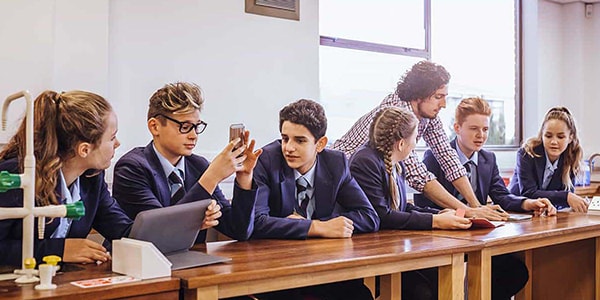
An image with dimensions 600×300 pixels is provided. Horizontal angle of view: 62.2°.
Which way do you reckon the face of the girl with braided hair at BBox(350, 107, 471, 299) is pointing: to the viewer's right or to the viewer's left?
to the viewer's right

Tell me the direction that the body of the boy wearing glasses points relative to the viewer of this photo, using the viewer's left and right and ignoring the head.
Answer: facing the viewer and to the right of the viewer

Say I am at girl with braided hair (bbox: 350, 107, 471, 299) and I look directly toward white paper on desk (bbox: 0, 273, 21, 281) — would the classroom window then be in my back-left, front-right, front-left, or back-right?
back-right

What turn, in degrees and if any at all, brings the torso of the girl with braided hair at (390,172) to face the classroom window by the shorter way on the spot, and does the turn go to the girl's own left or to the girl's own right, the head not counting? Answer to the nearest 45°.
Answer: approximately 90° to the girl's own left

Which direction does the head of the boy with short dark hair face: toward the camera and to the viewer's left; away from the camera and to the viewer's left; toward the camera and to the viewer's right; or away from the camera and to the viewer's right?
toward the camera and to the viewer's left

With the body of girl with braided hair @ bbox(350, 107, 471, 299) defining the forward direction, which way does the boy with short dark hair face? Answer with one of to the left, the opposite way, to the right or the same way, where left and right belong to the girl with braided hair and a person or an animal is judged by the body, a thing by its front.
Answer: to the right

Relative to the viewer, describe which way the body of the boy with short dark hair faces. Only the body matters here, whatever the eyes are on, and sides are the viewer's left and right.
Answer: facing the viewer

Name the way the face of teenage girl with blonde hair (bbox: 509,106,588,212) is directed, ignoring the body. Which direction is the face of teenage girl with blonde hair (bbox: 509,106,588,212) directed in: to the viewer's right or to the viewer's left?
to the viewer's left

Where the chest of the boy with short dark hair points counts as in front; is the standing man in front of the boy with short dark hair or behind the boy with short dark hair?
behind

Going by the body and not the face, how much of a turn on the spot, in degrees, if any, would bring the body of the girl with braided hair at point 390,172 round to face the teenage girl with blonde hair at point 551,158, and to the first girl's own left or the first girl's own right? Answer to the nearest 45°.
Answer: approximately 45° to the first girl's own left

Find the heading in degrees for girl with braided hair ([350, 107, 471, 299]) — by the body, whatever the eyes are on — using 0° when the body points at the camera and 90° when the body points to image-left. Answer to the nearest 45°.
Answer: approximately 270°

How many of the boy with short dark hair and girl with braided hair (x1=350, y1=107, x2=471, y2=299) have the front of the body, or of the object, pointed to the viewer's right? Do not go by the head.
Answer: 1

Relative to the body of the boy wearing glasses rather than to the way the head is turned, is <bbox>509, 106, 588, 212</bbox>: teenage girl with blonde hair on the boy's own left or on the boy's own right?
on the boy's own left

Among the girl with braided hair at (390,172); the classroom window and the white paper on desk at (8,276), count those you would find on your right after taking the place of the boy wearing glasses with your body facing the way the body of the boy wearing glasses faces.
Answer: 1

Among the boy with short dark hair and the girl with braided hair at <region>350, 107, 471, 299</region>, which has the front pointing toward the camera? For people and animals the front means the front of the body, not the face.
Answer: the boy with short dark hair

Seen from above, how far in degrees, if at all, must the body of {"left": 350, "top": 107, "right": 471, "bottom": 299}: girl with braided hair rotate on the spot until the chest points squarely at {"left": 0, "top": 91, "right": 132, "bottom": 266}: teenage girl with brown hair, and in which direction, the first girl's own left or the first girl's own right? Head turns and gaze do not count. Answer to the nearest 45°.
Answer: approximately 135° to the first girl's own right
